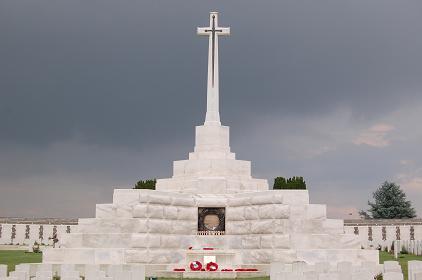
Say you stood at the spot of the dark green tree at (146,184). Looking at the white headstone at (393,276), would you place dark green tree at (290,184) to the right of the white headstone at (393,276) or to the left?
left

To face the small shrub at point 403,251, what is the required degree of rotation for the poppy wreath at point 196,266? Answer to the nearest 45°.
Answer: approximately 135° to its left

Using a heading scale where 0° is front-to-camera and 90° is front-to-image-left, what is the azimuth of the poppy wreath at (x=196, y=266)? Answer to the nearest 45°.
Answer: approximately 0°

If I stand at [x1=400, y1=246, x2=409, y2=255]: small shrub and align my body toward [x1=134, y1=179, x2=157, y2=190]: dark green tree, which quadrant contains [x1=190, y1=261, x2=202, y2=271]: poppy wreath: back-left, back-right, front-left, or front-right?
front-left

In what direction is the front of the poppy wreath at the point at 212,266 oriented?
toward the camera

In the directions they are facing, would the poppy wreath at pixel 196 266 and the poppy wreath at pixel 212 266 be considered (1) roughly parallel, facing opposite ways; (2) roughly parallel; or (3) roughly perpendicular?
roughly parallel

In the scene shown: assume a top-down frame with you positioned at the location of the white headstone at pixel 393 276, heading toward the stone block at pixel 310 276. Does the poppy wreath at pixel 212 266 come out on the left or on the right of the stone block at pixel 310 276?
right

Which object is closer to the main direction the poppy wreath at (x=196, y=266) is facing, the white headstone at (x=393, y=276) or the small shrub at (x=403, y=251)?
the white headstone

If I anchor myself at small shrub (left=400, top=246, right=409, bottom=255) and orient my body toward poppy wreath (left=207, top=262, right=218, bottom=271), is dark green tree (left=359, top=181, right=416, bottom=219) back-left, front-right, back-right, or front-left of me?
back-right

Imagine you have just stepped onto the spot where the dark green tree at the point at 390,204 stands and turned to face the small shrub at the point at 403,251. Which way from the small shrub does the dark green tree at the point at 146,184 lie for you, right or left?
right

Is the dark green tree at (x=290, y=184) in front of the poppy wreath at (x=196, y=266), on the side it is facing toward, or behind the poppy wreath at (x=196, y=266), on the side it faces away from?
behind

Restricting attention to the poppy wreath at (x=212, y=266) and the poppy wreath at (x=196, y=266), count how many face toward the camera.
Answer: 2

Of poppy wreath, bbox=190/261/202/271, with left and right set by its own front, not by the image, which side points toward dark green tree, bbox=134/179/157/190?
back

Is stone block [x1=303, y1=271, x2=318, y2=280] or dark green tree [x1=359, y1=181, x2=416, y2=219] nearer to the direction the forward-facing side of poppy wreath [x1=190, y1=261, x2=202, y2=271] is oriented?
the stone block
